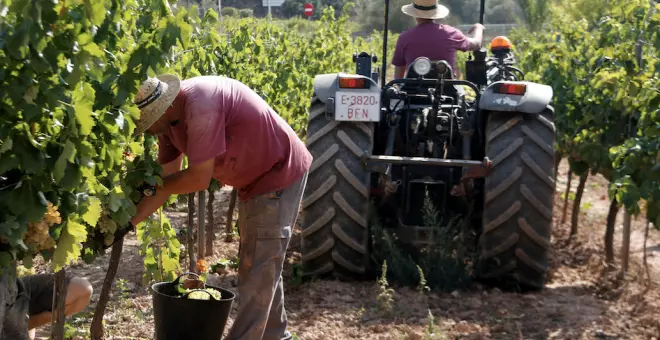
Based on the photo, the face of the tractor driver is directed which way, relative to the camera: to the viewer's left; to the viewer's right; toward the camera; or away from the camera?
away from the camera

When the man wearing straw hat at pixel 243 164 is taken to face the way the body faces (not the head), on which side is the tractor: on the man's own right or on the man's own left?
on the man's own right

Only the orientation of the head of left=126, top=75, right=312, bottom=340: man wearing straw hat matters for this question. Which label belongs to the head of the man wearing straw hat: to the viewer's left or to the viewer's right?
to the viewer's left

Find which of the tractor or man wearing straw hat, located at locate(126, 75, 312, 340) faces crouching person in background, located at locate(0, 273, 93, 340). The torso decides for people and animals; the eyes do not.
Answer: the man wearing straw hat

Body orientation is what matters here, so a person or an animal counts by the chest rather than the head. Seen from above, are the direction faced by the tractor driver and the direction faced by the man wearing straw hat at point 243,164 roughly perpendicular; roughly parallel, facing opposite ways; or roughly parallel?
roughly perpendicular

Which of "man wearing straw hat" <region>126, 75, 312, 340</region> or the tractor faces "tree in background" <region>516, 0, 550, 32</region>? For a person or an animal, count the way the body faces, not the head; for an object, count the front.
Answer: the tractor

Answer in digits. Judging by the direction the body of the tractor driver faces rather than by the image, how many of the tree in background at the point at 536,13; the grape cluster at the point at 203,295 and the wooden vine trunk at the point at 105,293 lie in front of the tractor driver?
1

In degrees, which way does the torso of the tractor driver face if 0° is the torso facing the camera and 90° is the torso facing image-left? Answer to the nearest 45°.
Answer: approximately 180°

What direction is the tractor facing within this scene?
away from the camera

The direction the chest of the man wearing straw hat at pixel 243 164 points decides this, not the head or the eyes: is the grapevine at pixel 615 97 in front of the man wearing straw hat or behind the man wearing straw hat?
behind

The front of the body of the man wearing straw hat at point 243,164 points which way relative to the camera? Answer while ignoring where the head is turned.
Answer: to the viewer's left

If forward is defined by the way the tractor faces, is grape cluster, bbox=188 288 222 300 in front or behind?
behind

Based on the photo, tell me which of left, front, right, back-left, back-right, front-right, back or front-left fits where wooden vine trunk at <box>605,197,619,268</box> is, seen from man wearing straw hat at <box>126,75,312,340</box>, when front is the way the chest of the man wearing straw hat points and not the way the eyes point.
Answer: back-right

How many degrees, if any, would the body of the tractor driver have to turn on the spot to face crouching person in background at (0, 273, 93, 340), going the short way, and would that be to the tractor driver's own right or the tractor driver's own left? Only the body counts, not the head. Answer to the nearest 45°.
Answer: approximately 135° to the tractor driver's own left
